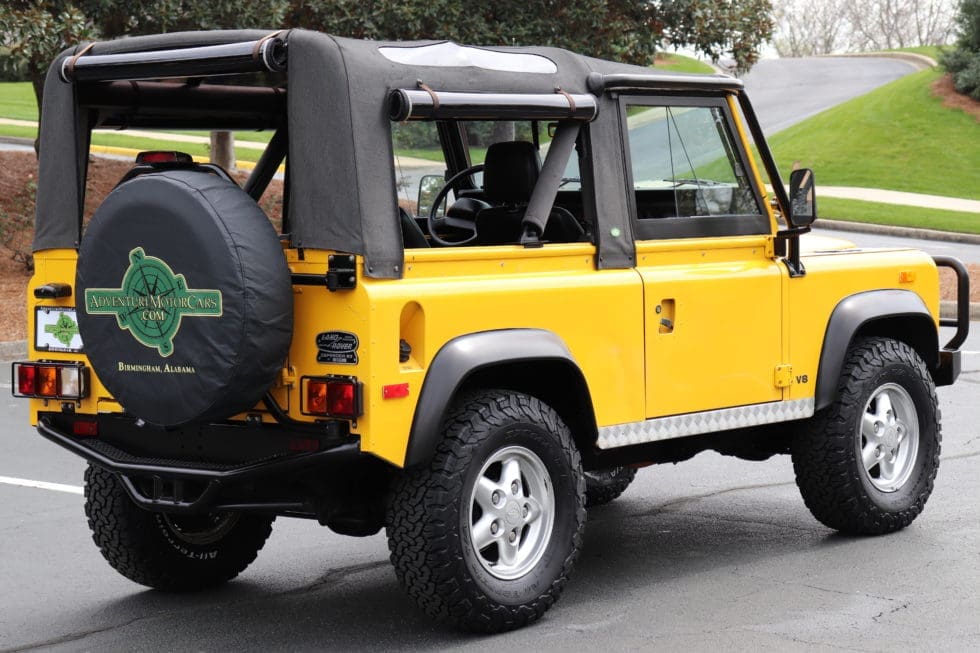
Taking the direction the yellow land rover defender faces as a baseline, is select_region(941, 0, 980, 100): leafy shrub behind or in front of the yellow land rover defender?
in front

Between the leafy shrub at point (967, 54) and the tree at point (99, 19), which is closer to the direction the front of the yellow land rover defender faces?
the leafy shrub

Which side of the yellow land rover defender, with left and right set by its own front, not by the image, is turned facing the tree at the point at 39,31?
left

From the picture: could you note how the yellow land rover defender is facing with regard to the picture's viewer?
facing away from the viewer and to the right of the viewer

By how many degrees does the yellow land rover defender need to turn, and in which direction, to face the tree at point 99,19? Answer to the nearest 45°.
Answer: approximately 45° to its left

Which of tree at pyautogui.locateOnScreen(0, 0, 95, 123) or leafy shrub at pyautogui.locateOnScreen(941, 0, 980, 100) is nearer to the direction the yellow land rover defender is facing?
the leafy shrub

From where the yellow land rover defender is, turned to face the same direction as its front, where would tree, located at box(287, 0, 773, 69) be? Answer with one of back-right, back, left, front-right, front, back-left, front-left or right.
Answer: front-left

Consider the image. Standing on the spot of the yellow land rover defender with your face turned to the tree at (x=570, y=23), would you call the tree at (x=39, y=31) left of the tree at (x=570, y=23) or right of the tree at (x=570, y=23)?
left
